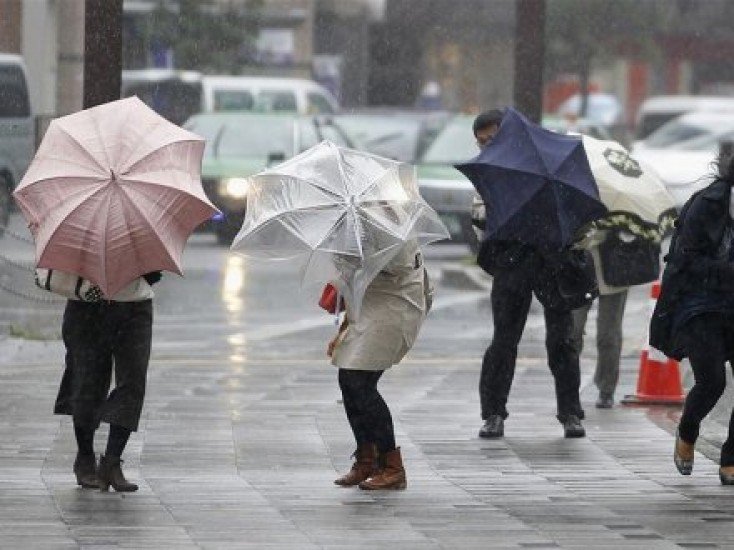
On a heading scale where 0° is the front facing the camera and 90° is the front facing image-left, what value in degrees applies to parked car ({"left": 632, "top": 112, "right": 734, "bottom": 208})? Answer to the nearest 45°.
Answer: approximately 45°

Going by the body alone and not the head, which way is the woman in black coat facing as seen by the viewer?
toward the camera

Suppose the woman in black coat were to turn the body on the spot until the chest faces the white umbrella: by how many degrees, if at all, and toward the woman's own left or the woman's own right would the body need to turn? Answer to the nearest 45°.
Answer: approximately 180°

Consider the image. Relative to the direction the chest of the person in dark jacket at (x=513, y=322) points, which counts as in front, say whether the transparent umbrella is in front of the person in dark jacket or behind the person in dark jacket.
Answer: in front

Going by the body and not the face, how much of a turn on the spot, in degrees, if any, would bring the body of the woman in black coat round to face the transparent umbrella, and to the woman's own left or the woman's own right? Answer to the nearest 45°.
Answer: approximately 90° to the woman's own right

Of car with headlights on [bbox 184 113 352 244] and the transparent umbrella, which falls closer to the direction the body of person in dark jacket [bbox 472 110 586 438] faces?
the transparent umbrella

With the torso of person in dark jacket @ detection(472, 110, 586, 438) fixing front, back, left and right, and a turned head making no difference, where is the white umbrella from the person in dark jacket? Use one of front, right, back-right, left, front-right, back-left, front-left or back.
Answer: back-left

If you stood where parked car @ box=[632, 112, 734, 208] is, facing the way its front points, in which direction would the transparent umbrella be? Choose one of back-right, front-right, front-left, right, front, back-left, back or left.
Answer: front-left

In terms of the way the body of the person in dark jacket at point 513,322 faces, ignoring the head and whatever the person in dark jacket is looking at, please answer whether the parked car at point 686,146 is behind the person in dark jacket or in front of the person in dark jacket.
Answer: behind

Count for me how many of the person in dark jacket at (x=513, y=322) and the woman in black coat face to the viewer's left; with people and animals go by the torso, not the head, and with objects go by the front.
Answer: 0
